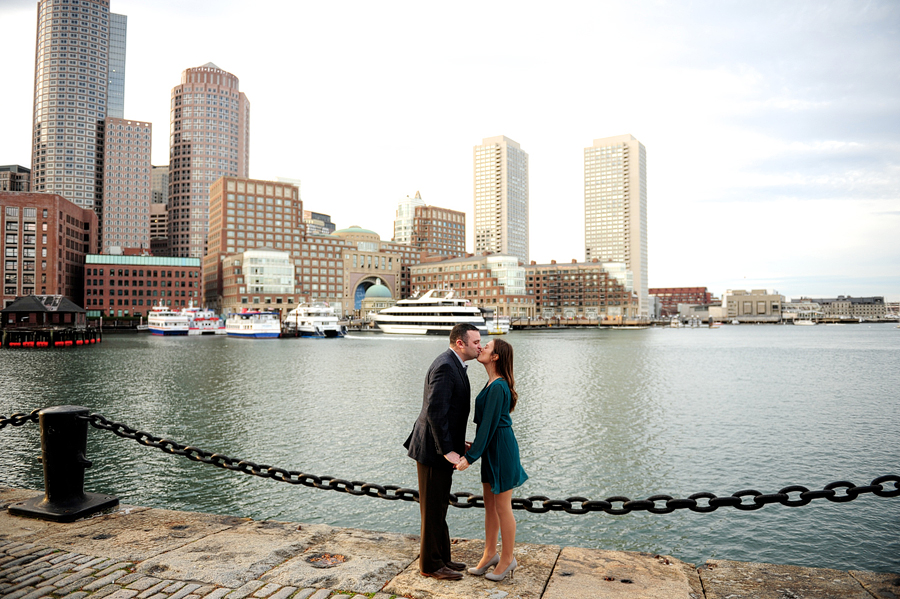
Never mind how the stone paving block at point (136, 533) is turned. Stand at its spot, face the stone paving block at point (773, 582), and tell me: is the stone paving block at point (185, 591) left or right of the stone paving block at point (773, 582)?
right

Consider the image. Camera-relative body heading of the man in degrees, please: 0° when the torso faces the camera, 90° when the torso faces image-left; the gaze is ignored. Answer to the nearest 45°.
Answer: approximately 270°

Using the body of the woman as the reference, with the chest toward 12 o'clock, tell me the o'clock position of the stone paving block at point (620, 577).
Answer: The stone paving block is roughly at 6 o'clock from the woman.

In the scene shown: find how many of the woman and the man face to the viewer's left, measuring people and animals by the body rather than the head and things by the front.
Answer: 1

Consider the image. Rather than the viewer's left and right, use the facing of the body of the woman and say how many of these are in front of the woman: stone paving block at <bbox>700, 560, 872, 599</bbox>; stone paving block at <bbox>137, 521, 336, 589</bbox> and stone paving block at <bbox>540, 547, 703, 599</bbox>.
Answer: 1

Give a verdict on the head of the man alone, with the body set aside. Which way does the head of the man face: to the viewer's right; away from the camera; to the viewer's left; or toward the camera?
to the viewer's right

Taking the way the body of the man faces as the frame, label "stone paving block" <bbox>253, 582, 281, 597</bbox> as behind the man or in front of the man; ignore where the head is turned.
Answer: behind

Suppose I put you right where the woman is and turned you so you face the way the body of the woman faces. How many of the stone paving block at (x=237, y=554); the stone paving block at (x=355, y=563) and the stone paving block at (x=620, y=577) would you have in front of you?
2

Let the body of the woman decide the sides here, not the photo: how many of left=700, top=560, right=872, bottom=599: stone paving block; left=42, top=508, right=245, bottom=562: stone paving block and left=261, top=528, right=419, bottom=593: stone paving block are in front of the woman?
2

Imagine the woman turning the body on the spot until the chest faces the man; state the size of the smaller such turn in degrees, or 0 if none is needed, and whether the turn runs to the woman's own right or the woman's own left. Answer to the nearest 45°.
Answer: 0° — they already face them

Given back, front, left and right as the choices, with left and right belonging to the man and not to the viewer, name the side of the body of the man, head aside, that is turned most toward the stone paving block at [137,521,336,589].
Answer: back

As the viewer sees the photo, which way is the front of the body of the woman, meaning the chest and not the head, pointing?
to the viewer's left

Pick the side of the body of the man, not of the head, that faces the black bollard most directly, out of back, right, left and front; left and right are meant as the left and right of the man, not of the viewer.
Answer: back

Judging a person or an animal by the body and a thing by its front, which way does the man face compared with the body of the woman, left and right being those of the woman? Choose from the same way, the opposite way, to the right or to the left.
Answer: the opposite way

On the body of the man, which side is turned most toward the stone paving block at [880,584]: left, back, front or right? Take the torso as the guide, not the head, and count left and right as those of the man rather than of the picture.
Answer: front

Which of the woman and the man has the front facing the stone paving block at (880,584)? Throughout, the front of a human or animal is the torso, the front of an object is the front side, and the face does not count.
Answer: the man

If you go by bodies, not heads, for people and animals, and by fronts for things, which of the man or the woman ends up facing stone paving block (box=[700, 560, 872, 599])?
the man
